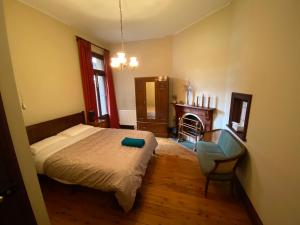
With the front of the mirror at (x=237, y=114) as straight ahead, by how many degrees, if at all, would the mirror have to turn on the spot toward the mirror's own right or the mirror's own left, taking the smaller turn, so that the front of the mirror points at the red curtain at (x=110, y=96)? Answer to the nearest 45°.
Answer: approximately 45° to the mirror's own right

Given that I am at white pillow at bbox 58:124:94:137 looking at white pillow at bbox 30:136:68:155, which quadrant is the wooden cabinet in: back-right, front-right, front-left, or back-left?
back-left

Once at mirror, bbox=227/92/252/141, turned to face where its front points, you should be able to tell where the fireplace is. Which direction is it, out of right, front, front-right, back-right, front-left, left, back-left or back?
right

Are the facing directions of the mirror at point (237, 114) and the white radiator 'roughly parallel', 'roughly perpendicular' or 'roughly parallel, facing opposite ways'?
roughly perpendicular

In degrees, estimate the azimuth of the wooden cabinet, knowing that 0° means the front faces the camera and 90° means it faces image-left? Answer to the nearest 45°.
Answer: approximately 0°

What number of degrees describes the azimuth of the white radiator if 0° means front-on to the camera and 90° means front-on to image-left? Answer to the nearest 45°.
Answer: approximately 0°

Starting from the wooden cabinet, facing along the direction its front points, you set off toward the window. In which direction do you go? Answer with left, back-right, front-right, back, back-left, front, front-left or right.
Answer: right

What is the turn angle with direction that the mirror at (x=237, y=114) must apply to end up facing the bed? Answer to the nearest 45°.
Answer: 0° — it already faces it

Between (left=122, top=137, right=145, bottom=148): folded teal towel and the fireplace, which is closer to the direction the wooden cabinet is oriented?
the folded teal towel

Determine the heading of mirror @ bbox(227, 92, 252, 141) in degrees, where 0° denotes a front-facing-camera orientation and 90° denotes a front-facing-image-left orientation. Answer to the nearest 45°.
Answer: approximately 45°

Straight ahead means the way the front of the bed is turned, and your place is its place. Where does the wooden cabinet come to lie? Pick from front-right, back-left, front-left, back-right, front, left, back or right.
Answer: left

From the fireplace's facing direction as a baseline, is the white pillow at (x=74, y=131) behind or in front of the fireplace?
in front

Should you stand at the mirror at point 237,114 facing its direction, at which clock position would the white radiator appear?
The white radiator is roughly at 2 o'clock from the mirror.

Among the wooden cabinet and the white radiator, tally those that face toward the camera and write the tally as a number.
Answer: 2
